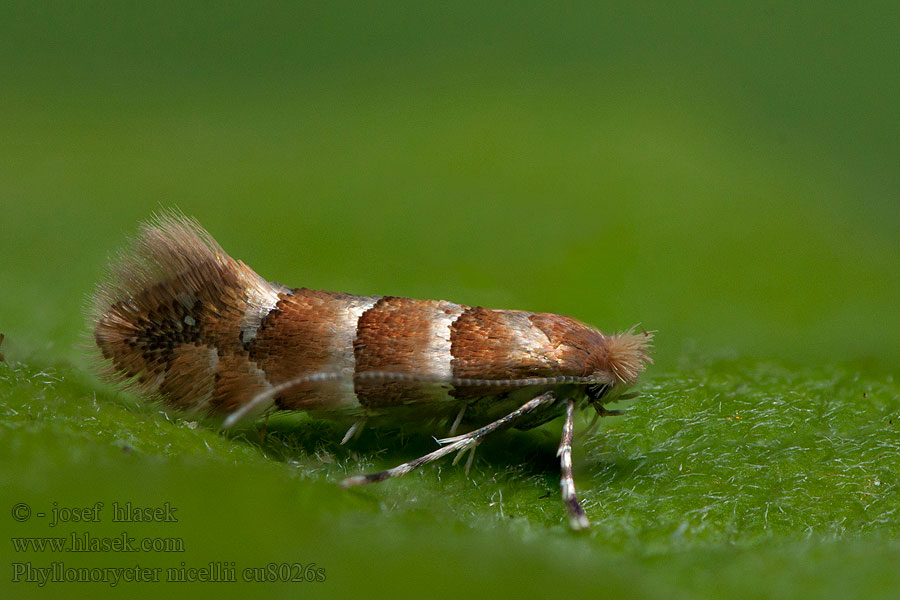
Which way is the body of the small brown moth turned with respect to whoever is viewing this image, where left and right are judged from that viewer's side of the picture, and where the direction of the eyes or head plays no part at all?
facing to the right of the viewer
